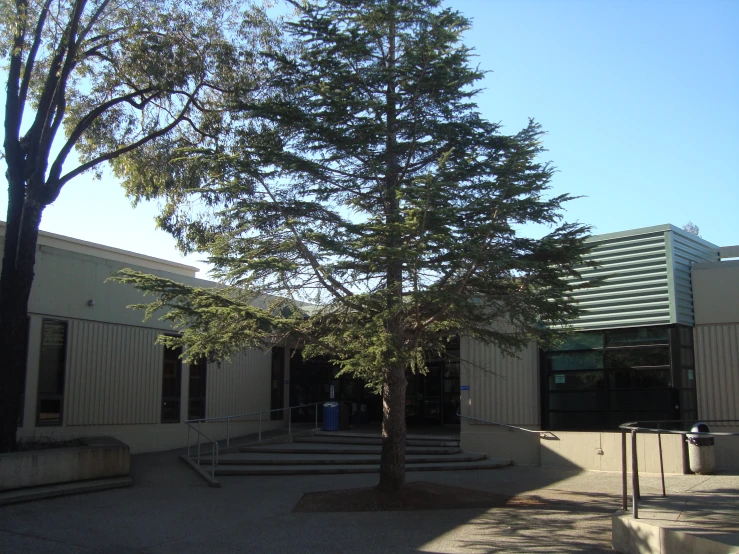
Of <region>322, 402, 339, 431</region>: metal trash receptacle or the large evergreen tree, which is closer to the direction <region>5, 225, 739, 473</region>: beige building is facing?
the large evergreen tree

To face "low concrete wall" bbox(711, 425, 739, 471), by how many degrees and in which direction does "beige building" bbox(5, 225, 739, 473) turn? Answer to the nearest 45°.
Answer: approximately 45° to its left

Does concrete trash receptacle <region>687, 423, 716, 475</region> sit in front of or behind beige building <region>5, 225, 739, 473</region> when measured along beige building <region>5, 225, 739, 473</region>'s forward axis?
in front

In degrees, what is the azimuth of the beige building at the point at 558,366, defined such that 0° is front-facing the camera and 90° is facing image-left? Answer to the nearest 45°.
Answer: approximately 0°
